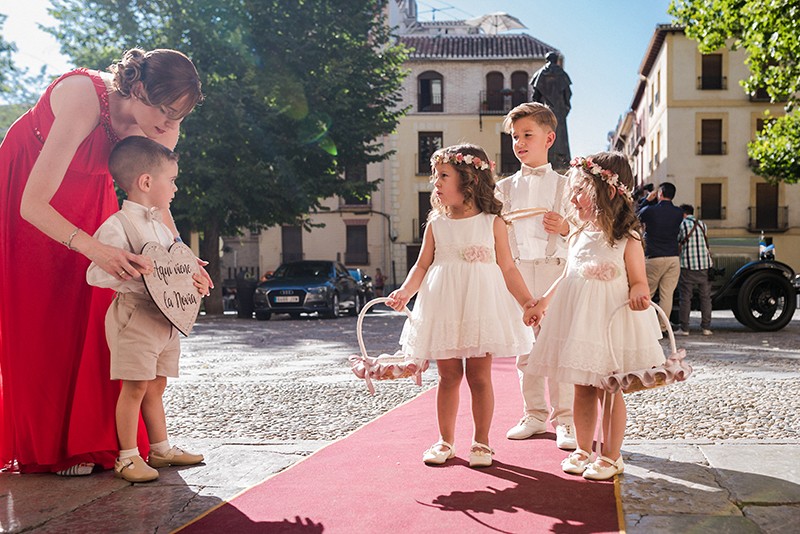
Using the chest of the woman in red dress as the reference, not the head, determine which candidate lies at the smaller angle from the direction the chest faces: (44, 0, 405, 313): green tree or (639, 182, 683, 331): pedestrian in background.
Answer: the pedestrian in background

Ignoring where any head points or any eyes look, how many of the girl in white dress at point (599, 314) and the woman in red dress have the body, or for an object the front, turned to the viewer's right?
1

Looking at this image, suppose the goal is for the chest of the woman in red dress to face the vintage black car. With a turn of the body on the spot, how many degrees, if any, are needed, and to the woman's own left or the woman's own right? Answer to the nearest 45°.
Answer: approximately 45° to the woman's own left

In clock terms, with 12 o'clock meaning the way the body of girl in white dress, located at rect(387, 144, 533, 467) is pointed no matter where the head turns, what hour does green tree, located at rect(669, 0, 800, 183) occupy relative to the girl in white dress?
The green tree is roughly at 7 o'clock from the girl in white dress.

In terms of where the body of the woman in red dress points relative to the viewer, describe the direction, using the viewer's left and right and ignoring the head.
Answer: facing to the right of the viewer

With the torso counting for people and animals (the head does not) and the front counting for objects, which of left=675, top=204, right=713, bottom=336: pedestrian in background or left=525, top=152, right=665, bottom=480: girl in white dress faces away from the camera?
the pedestrian in background

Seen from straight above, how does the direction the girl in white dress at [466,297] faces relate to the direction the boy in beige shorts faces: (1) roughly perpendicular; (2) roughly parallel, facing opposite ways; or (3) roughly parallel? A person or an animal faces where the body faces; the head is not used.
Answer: roughly perpendicular

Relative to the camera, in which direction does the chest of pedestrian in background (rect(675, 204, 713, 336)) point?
away from the camera

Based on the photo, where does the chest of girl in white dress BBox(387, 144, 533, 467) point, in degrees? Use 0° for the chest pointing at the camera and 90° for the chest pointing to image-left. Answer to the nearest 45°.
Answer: approximately 0°

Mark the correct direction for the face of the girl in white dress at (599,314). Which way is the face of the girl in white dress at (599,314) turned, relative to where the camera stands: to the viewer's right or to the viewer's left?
to the viewer's left

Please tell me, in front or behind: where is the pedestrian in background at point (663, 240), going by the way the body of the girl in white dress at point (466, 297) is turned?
behind
